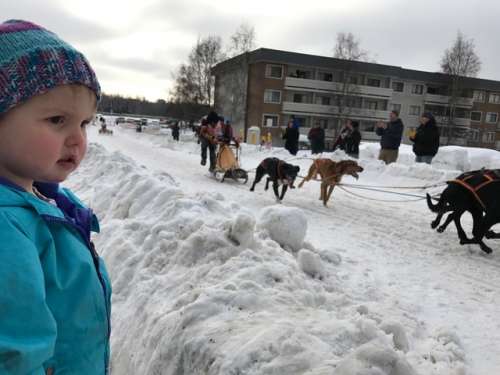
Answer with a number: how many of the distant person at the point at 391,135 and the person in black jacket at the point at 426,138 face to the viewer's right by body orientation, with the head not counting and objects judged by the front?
0

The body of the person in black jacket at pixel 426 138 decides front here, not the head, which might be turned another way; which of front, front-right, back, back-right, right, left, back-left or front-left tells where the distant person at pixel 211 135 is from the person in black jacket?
front-right

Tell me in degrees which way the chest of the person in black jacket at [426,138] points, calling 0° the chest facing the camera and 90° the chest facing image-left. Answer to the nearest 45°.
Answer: approximately 45°

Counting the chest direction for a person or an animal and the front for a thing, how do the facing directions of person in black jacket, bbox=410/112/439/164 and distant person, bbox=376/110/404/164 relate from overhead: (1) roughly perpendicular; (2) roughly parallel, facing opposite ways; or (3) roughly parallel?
roughly parallel

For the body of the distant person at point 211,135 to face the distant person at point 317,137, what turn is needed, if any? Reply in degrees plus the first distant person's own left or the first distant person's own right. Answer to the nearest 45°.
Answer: approximately 90° to the first distant person's own left

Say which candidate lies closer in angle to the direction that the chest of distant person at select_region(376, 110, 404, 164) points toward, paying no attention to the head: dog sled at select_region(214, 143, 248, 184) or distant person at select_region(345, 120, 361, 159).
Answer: the dog sled

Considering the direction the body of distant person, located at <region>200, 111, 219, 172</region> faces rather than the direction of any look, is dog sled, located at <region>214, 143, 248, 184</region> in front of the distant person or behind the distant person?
in front

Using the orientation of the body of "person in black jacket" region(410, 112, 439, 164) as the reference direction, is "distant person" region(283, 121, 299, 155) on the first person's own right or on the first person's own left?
on the first person's own right
